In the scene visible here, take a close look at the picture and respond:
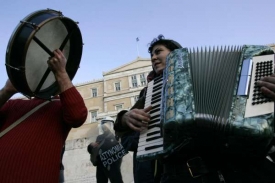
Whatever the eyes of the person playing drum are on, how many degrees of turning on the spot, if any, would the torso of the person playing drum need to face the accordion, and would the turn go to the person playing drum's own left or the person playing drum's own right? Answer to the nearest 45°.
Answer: approximately 45° to the person playing drum's own left

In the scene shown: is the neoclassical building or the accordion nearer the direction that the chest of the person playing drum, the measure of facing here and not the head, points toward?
the accordion
